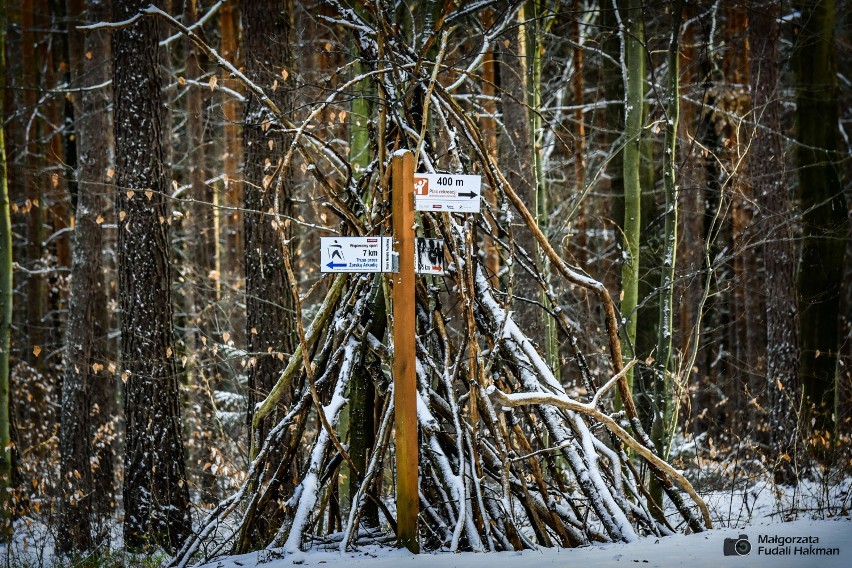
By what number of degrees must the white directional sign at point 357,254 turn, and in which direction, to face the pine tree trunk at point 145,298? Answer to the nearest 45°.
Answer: approximately 135° to its right

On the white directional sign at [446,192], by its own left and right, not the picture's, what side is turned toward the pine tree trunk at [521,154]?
back

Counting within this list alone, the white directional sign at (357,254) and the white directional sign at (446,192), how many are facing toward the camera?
2

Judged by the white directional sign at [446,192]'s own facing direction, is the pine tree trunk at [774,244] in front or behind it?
behind

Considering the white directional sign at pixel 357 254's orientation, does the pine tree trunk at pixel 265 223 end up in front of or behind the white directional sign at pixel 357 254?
behind

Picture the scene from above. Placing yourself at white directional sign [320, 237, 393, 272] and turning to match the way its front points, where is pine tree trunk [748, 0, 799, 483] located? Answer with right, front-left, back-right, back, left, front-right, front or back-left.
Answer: back-left

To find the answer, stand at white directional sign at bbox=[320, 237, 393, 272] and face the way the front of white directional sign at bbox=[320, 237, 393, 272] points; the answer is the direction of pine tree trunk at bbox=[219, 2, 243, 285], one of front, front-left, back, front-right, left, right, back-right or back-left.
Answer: back

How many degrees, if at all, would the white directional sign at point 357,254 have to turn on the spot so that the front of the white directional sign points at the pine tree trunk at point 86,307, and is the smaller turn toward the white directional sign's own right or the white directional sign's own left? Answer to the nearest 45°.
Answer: approximately 135° to the white directional sign's own right

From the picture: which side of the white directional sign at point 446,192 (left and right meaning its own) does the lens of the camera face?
front

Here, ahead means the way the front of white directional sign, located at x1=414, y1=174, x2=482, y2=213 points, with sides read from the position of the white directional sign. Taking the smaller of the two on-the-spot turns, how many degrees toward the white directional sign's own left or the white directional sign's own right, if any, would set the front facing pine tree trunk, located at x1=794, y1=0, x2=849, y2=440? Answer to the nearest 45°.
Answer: approximately 135° to the white directional sign's own left
